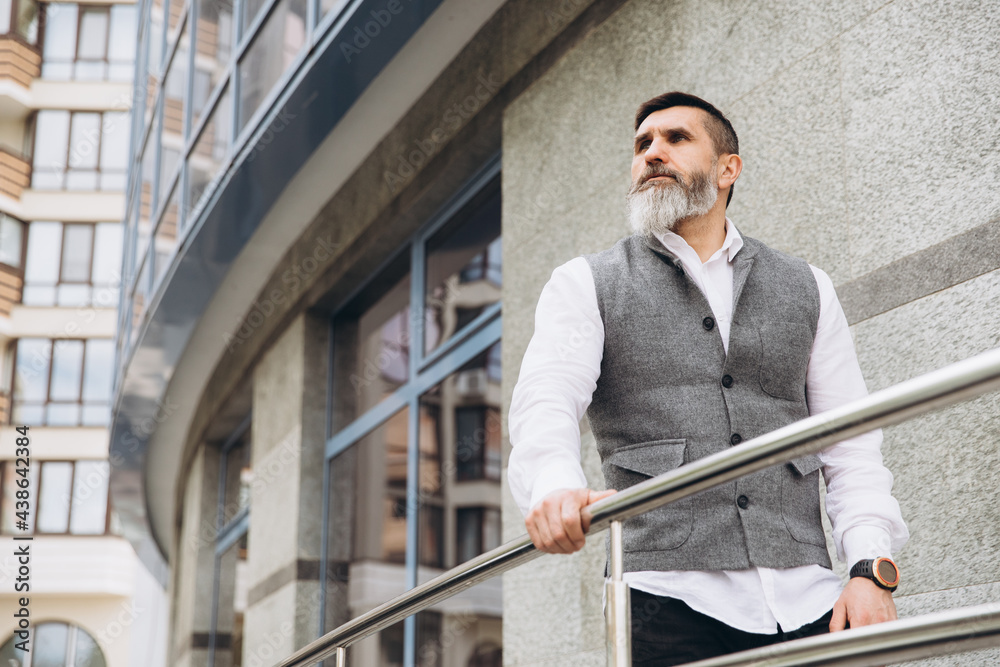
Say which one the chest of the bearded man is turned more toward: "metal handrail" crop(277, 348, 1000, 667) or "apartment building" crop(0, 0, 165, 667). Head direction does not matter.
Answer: the metal handrail

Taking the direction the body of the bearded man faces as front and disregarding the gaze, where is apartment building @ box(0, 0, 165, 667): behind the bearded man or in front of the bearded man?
behind

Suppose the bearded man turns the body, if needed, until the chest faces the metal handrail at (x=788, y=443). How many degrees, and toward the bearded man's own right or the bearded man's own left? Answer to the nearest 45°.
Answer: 0° — they already face it

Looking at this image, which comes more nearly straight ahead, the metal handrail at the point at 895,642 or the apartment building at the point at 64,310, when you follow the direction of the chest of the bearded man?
the metal handrail

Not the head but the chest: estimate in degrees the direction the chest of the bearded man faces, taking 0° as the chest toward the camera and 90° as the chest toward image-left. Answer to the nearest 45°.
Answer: approximately 0°

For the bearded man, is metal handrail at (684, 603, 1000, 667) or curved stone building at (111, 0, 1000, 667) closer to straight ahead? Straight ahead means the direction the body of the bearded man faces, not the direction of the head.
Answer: the metal handrail

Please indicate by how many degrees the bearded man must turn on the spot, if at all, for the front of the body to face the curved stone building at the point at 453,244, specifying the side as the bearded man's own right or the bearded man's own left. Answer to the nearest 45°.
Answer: approximately 180°
